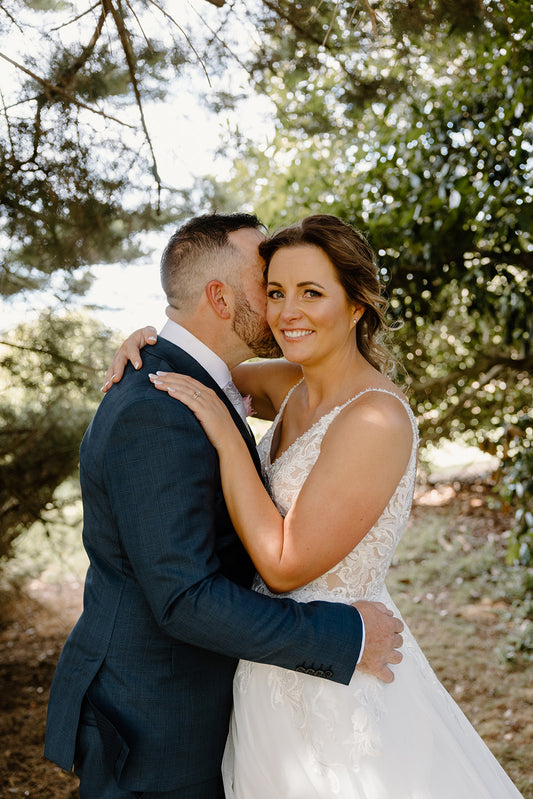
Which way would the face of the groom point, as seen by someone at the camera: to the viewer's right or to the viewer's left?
to the viewer's right

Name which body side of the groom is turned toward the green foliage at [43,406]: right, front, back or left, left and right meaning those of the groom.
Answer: left

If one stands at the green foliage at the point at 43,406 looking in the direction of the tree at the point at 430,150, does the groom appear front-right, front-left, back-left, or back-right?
front-right

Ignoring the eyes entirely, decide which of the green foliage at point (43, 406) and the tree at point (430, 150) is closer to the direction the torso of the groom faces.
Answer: the tree

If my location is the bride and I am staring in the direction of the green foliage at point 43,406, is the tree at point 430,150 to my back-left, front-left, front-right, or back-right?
front-right

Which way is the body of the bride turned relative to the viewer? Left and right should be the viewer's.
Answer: facing the viewer and to the left of the viewer

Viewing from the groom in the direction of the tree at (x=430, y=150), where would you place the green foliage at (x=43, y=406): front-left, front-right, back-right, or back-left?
front-left

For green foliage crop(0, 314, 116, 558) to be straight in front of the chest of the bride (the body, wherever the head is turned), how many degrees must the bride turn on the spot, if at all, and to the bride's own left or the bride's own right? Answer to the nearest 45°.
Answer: approximately 90° to the bride's own right

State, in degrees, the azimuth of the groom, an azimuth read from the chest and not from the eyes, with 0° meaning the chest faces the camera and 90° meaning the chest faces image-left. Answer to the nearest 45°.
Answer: approximately 270°

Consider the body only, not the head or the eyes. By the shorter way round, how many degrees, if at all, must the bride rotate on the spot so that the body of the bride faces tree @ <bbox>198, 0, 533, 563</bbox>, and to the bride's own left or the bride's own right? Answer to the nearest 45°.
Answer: approximately 135° to the bride's own right
